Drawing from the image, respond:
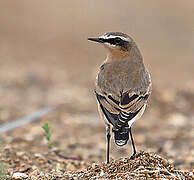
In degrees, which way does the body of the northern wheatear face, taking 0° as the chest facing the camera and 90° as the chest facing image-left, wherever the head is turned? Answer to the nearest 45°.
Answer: approximately 180°
